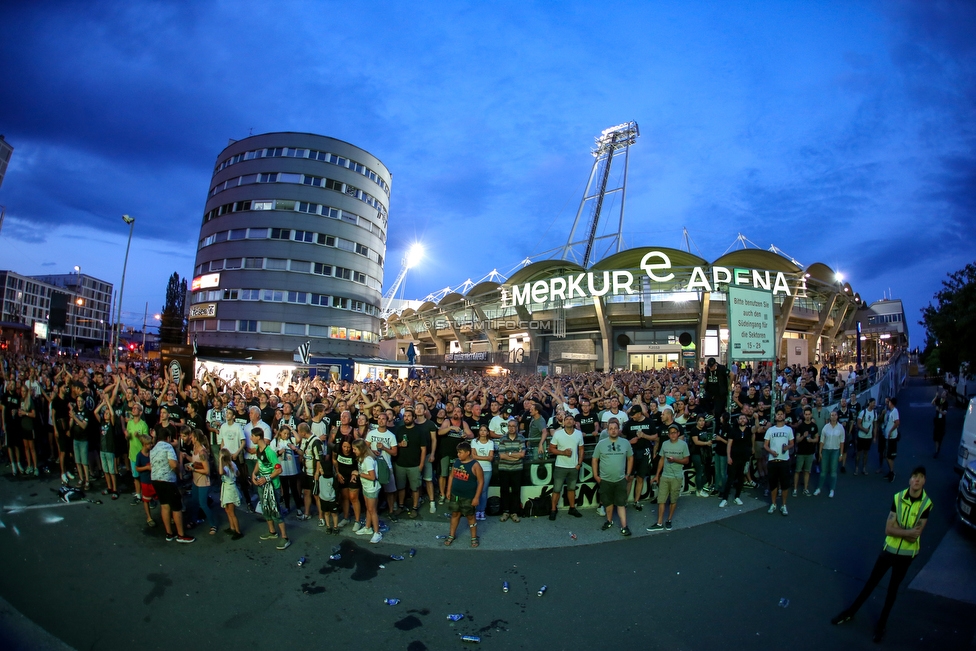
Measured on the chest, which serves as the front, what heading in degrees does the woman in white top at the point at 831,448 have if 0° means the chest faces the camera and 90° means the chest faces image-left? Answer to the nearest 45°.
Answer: approximately 0°

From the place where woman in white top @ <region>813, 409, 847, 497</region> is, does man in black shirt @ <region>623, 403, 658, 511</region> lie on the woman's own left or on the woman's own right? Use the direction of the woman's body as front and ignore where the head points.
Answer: on the woman's own right

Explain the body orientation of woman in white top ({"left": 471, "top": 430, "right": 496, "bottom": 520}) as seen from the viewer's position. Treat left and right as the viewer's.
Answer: facing the viewer

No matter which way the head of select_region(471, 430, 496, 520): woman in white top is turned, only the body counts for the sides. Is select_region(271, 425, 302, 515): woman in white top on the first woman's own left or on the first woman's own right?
on the first woman's own right

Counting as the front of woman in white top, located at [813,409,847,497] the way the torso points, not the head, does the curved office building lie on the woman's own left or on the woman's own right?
on the woman's own right

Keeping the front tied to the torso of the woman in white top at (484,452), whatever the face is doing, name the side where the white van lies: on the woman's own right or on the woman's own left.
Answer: on the woman's own left

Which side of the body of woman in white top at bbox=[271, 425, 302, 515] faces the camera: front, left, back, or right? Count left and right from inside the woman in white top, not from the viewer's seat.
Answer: front

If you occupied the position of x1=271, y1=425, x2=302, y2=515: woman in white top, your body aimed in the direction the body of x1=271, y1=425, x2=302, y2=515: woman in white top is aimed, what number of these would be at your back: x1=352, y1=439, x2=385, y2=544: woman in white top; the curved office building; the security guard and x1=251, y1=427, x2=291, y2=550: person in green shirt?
1

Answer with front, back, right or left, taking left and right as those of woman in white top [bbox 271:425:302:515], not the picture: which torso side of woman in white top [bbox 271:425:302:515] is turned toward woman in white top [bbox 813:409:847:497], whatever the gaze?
left

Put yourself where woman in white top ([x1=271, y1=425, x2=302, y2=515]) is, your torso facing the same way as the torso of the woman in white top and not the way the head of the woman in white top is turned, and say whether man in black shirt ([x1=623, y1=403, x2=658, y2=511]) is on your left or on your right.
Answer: on your left

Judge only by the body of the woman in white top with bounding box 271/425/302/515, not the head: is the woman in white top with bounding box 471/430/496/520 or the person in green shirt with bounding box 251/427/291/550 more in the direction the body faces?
the person in green shirt

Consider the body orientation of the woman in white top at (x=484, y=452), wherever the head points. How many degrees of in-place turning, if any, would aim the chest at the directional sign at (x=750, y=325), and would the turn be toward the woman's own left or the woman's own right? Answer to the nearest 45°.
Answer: approximately 135° to the woman's own left
